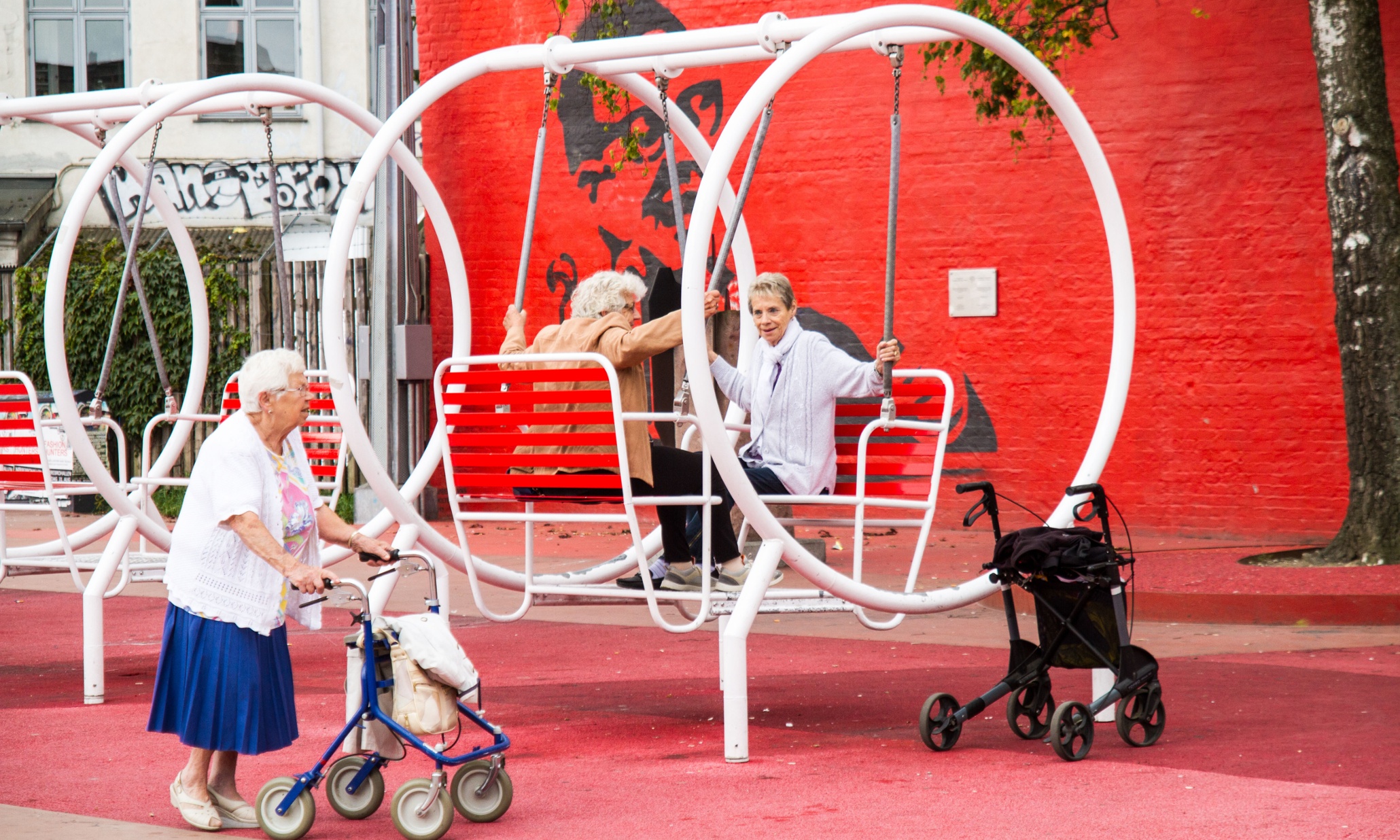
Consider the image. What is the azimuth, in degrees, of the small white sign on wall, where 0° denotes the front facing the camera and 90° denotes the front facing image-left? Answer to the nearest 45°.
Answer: approximately 0°

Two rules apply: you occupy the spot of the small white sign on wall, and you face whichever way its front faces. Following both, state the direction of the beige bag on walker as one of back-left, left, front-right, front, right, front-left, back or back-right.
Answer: front

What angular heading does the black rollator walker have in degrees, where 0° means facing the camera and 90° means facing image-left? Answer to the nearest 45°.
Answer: approximately 225°

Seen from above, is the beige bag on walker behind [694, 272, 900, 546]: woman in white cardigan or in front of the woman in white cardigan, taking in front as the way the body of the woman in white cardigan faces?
in front

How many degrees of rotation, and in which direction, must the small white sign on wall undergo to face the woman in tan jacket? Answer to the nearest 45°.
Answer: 0° — it already faces them

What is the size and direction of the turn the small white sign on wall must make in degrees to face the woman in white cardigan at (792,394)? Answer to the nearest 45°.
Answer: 0° — it already faces them

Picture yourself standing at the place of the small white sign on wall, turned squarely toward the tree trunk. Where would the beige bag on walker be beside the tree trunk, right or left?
right

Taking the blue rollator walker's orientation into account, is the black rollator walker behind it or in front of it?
in front

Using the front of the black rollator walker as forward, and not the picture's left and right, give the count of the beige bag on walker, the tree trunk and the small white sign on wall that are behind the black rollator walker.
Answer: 1

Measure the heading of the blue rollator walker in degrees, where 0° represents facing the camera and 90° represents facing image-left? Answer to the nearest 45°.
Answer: approximately 270°

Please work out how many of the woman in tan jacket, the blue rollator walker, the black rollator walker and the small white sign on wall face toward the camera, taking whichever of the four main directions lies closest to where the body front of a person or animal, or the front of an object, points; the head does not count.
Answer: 1

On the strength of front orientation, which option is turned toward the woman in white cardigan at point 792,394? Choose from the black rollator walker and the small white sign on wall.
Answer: the small white sign on wall
